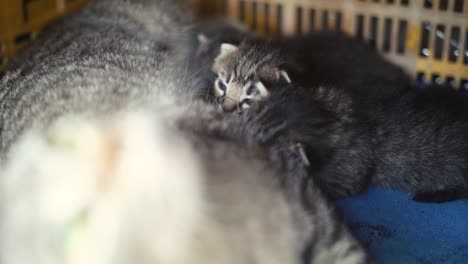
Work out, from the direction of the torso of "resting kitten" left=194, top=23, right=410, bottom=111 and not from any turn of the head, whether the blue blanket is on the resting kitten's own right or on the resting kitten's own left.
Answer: on the resting kitten's own left

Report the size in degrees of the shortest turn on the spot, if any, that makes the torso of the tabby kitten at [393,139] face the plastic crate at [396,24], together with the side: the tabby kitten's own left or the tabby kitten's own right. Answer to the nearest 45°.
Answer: approximately 90° to the tabby kitten's own right

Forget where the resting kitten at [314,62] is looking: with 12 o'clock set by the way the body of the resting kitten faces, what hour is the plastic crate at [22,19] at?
The plastic crate is roughly at 12 o'clock from the resting kitten.

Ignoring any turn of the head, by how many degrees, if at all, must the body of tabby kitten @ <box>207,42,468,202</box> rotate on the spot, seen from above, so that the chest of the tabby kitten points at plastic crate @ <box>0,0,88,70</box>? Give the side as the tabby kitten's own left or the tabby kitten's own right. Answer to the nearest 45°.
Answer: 0° — it already faces it

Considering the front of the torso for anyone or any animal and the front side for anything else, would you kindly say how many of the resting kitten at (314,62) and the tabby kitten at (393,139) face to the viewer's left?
2

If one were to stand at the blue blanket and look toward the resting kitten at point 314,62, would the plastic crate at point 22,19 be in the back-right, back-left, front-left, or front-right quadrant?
front-left

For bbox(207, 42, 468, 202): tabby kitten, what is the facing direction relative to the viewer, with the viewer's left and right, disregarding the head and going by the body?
facing to the left of the viewer

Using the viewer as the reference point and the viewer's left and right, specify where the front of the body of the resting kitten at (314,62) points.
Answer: facing to the left of the viewer

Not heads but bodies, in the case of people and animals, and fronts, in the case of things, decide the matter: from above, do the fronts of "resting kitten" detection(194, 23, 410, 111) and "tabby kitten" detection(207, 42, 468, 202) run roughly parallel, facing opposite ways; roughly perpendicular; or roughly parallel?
roughly parallel
